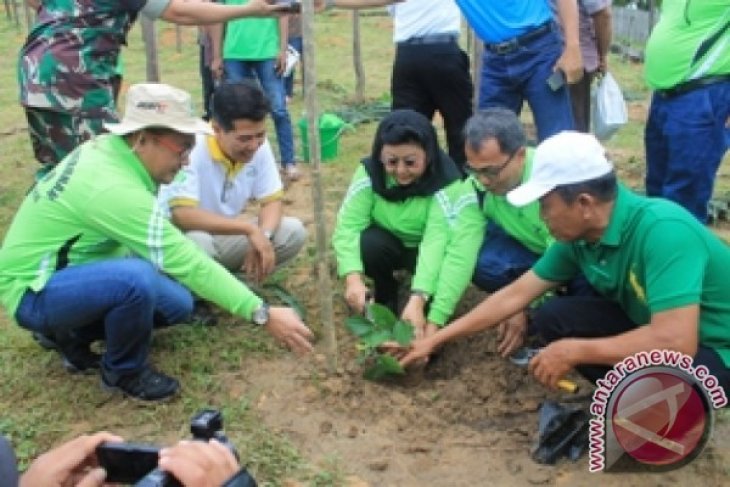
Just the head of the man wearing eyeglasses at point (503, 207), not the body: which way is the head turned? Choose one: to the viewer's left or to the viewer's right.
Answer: to the viewer's left

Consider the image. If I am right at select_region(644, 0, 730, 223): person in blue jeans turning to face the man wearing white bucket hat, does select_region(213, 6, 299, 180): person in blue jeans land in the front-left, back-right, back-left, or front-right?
front-right

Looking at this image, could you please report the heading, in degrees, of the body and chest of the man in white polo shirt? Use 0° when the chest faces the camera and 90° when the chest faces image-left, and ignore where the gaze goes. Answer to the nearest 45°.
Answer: approximately 315°

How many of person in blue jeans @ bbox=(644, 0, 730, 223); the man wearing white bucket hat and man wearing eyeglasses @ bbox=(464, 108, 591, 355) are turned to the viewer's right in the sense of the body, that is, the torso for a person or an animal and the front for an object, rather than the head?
1

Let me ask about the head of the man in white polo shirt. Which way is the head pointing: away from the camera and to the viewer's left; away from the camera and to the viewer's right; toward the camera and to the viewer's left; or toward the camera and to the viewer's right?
toward the camera and to the viewer's right

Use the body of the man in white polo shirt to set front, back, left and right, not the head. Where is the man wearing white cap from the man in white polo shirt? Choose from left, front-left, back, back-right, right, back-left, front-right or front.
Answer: front

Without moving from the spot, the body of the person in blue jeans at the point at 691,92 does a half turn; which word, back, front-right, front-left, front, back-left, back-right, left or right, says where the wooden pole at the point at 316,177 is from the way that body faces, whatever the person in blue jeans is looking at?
back

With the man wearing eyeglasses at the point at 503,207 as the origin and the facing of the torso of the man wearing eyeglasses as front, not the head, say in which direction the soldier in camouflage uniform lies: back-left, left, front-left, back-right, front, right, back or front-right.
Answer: front-right

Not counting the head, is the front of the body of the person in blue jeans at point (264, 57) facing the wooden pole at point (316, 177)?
yes

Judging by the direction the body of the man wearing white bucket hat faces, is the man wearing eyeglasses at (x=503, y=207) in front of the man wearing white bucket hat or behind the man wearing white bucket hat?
in front

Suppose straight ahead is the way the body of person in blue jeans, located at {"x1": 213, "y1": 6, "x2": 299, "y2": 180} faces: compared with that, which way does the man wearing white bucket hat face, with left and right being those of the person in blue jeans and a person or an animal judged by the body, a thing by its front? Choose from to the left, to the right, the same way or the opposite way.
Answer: to the left

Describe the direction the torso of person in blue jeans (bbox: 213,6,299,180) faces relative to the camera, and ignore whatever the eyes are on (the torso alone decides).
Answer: toward the camera

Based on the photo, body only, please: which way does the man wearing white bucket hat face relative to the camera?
to the viewer's right

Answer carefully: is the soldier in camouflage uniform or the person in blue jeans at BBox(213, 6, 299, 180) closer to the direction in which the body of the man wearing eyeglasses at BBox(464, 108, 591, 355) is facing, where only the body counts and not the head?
the soldier in camouflage uniform

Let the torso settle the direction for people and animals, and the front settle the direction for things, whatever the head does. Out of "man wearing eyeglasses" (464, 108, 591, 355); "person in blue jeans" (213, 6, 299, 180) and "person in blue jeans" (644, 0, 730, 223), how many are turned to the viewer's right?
0

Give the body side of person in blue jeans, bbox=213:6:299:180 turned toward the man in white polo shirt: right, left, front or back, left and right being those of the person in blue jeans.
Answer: front

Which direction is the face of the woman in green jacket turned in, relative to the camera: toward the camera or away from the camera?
toward the camera

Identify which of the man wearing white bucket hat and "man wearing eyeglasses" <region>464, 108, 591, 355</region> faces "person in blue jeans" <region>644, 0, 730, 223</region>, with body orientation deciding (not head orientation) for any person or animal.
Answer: the man wearing white bucket hat
